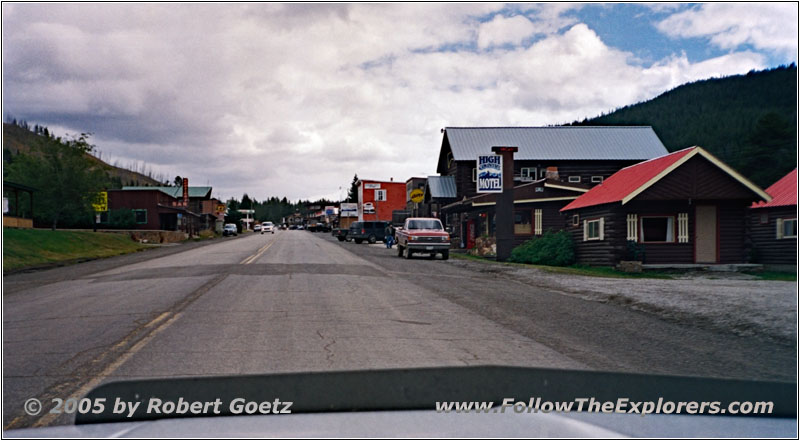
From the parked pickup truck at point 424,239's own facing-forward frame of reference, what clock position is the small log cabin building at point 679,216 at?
The small log cabin building is roughly at 10 o'clock from the parked pickup truck.

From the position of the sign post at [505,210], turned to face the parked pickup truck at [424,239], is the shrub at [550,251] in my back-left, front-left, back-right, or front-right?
back-left

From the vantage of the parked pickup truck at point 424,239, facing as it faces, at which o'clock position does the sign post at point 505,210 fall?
The sign post is roughly at 9 o'clock from the parked pickup truck.

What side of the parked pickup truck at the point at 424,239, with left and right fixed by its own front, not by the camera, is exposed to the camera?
front

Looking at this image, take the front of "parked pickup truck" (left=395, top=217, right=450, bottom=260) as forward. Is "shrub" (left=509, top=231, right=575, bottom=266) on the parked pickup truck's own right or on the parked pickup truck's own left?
on the parked pickup truck's own left
